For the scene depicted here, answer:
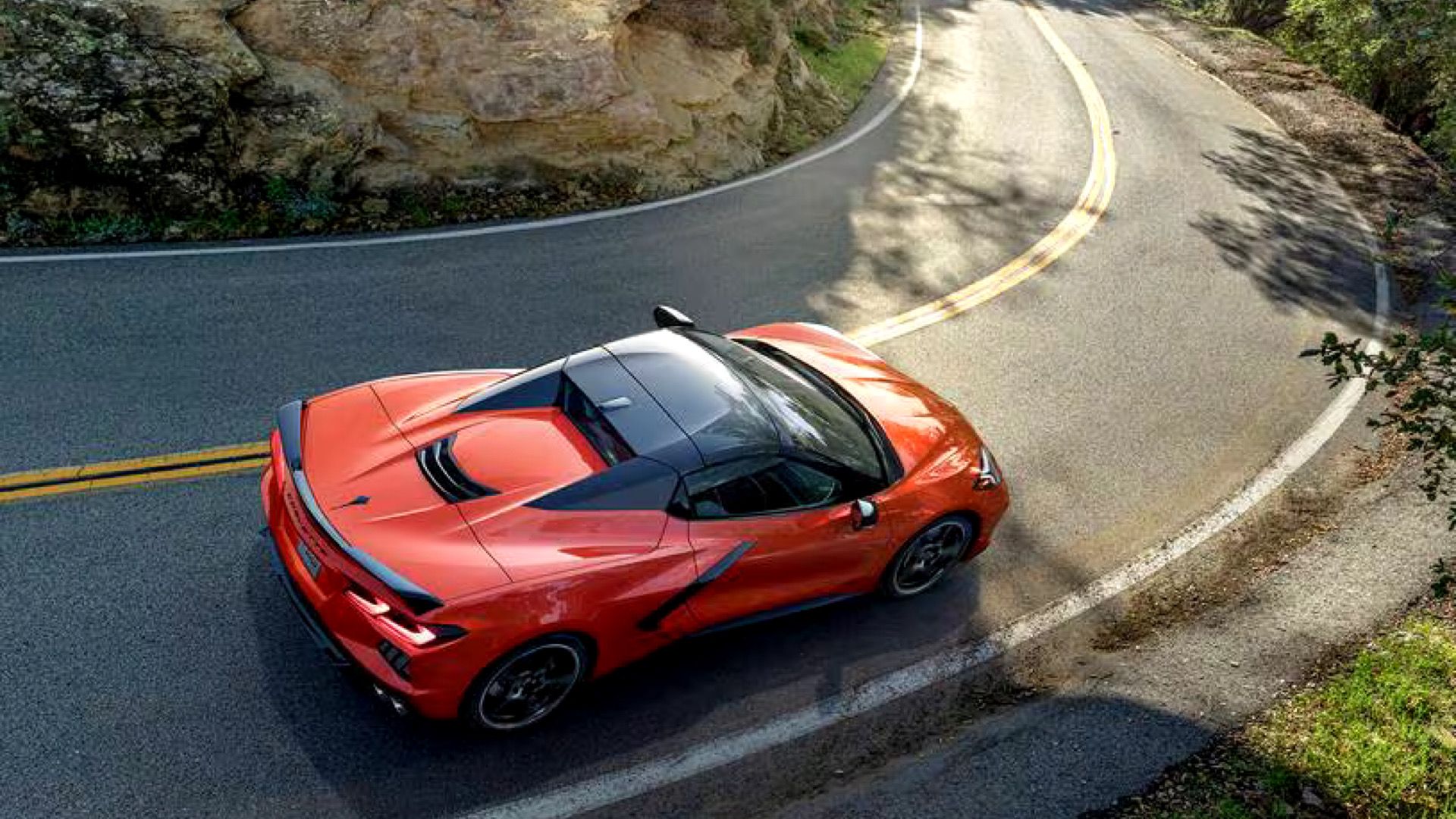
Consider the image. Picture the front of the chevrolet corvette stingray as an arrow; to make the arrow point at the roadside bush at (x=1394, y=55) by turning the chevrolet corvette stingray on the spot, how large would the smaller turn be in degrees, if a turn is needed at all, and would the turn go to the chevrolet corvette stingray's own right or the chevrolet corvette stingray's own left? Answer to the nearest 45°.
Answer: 0° — it already faces it

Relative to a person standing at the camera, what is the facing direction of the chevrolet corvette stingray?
facing away from the viewer and to the right of the viewer
